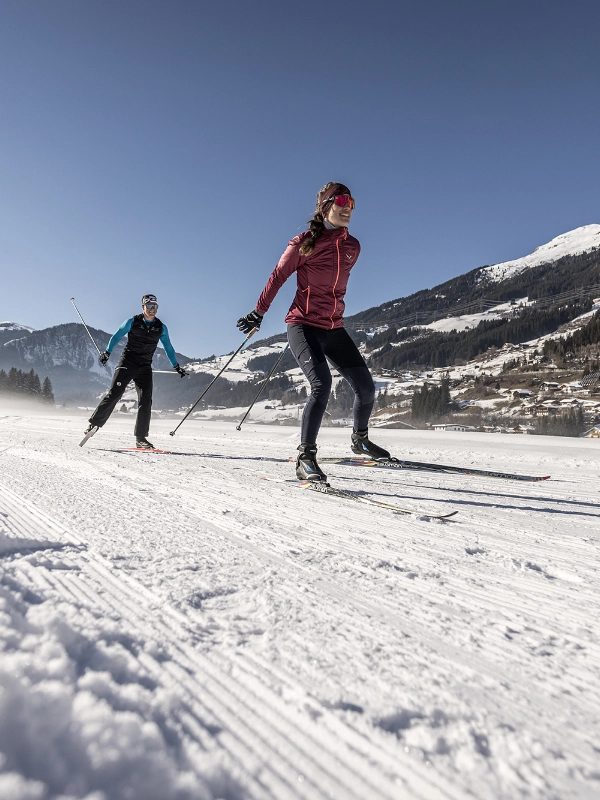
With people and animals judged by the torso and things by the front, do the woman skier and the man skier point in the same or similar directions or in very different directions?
same or similar directions

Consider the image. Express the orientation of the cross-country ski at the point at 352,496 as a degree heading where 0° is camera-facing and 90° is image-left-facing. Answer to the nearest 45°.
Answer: approximately 315°

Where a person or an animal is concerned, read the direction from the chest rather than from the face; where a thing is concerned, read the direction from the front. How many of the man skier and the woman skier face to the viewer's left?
0

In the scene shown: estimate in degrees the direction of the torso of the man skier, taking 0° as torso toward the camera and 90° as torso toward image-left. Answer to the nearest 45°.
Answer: approximately 315°

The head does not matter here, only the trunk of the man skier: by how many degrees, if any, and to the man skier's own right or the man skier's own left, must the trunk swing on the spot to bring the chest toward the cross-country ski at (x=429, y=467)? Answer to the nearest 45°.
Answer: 0° — they already face it

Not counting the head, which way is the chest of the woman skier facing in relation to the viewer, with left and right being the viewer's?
facing the viewer and to the right of the viewer

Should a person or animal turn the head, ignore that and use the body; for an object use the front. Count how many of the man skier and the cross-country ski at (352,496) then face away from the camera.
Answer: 0

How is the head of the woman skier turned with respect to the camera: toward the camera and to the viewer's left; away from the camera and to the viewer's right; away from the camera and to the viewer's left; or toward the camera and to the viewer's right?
toward the camera and to the viewer's right

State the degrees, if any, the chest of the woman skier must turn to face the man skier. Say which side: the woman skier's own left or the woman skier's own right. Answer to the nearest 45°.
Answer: approximately 180°
